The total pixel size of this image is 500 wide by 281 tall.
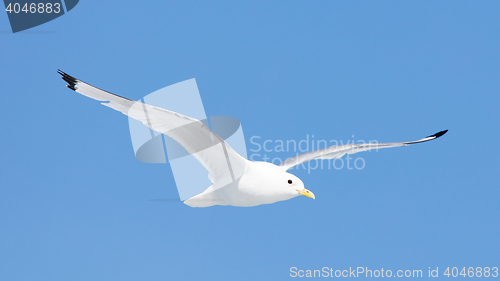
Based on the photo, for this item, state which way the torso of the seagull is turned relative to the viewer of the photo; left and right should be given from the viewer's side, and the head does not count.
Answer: facing the viewer and to the right of the viewer
